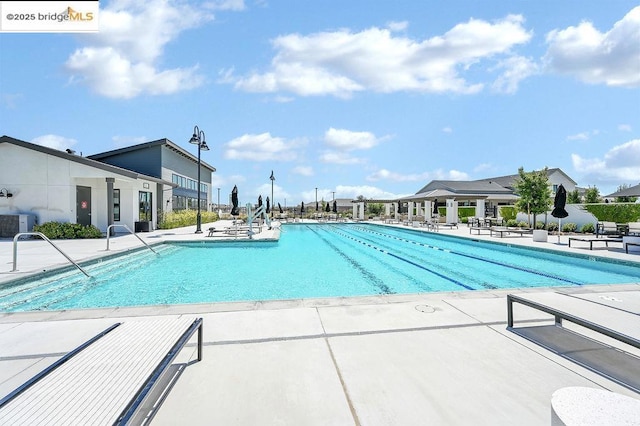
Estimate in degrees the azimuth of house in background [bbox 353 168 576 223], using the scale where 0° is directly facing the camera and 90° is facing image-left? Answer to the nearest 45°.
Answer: approximately 45°

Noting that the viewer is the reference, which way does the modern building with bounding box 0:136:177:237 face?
facing the viewer and to the right of the viewer

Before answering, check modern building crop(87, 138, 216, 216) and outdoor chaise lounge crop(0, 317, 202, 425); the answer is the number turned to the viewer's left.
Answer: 0

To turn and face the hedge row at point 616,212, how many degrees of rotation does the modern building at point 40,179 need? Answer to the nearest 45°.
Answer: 0° — it already faces it

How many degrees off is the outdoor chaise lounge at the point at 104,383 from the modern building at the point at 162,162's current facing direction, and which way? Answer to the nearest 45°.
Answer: approximately 45° to its right

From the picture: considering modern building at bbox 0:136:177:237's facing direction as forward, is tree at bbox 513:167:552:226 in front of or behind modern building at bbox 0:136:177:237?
in front

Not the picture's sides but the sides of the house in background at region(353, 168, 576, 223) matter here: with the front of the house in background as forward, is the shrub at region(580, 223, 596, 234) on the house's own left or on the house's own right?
on the house's own left

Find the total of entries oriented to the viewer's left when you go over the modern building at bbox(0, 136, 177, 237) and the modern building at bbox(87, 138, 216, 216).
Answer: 0

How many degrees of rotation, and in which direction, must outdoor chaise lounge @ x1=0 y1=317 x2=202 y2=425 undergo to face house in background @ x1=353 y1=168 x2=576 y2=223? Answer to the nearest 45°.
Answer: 0° — it already faces it

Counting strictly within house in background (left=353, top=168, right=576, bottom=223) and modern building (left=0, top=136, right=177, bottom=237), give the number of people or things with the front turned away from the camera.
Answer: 0

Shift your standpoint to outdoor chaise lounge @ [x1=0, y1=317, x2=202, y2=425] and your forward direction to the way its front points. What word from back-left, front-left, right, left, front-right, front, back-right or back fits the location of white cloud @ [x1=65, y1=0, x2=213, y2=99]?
front-left

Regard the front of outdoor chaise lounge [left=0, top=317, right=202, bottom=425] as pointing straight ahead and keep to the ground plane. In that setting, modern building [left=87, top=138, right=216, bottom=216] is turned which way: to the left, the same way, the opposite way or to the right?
to the right

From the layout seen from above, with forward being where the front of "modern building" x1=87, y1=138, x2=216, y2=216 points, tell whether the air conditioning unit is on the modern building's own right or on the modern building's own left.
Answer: on the modern building's own right

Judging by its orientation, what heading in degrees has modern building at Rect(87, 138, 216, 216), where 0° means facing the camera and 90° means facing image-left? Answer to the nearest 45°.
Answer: approximately 315°

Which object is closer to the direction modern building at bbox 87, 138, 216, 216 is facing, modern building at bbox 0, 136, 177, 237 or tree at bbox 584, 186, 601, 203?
the tree

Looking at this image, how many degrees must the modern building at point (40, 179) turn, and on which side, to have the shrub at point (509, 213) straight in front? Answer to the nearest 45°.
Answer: approximately 45° to its left
